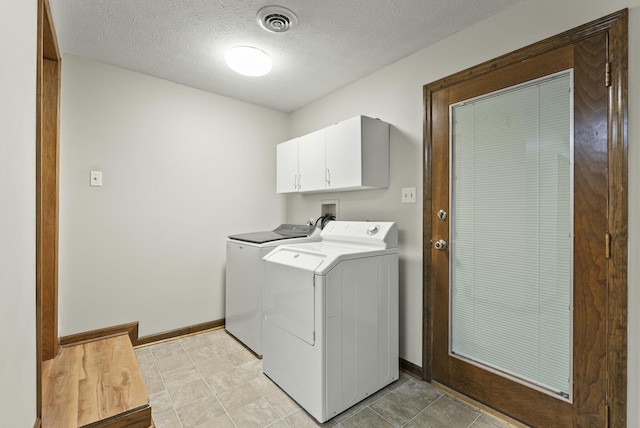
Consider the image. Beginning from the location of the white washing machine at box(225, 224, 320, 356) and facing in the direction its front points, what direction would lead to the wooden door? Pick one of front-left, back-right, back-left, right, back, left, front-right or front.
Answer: left

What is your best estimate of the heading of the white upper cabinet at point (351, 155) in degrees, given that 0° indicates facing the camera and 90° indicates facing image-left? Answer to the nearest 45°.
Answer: approximately 45°

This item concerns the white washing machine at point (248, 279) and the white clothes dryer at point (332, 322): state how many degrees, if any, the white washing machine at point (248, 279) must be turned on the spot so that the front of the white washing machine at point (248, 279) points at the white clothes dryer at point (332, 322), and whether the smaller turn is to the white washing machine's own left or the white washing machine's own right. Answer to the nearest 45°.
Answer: approximately 90° to the white washing machine's own left

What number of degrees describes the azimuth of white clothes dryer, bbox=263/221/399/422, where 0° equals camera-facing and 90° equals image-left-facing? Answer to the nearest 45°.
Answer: approximately 45°

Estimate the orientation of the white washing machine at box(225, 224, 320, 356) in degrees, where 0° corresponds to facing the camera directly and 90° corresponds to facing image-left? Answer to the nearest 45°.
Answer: approximately 45°

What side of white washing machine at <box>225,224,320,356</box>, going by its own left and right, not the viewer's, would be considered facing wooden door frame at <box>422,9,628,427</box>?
left
